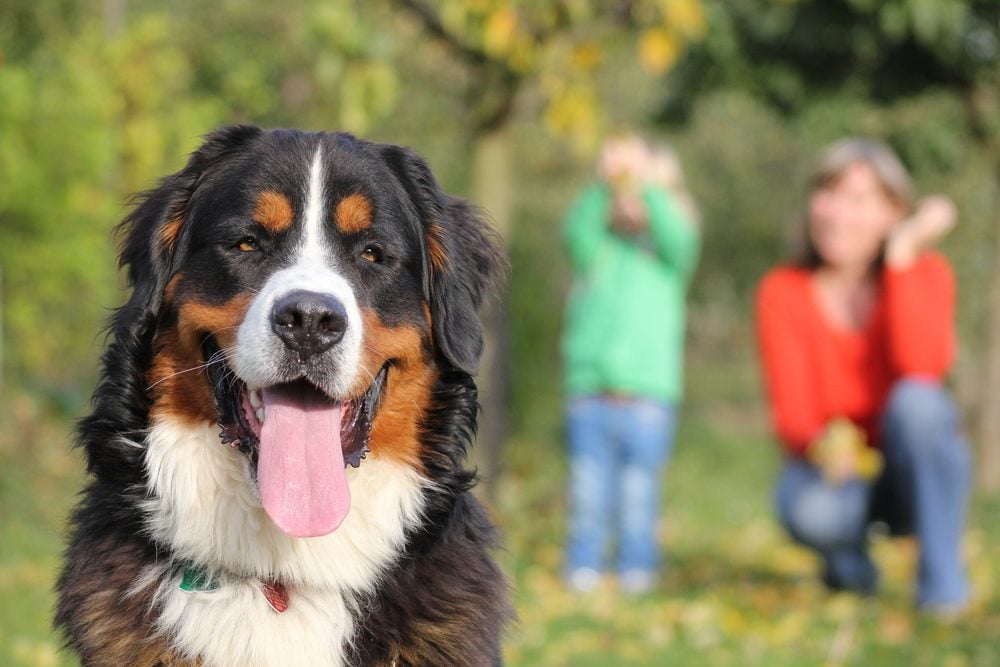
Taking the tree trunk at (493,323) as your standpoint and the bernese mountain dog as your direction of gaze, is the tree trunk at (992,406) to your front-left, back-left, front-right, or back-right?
back-left

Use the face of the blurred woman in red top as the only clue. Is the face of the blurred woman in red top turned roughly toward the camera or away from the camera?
toward the camera

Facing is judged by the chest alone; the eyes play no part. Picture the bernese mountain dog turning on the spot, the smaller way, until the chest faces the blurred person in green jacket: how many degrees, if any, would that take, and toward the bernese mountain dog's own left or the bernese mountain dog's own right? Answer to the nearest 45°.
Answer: approximately 135° to the bernese mountain dog's own left

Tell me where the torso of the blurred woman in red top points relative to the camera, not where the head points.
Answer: toward the camera

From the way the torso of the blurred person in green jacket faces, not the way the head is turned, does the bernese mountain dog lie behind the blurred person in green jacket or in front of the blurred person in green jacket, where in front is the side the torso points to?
in front

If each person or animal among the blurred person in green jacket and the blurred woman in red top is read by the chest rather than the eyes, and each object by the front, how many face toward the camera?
2

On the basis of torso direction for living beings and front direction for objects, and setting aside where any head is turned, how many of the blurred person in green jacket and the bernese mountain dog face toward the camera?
2

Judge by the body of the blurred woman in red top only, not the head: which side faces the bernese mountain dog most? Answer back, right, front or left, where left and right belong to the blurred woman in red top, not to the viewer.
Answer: front

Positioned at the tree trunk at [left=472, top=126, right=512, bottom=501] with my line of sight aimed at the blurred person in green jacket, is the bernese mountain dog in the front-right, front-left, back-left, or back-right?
front-right

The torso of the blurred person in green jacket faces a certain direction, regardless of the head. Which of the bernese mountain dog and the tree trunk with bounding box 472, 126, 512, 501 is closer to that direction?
the bernese mountain dog

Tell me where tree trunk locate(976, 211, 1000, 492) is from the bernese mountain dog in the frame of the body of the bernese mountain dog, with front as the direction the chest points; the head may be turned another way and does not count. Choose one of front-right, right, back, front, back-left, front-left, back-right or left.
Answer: back-left

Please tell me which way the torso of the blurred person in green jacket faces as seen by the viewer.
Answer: toward the camera

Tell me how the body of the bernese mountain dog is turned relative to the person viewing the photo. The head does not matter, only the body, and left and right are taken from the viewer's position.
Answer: facing the viewer

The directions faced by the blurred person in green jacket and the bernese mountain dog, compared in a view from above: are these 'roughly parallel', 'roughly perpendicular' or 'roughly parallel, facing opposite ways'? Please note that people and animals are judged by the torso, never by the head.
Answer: roughly parallel

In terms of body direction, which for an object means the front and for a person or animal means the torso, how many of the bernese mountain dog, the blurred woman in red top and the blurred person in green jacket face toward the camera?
3

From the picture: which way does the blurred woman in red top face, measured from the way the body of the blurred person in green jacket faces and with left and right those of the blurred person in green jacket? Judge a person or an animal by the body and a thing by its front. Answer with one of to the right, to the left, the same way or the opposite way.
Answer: the same way
